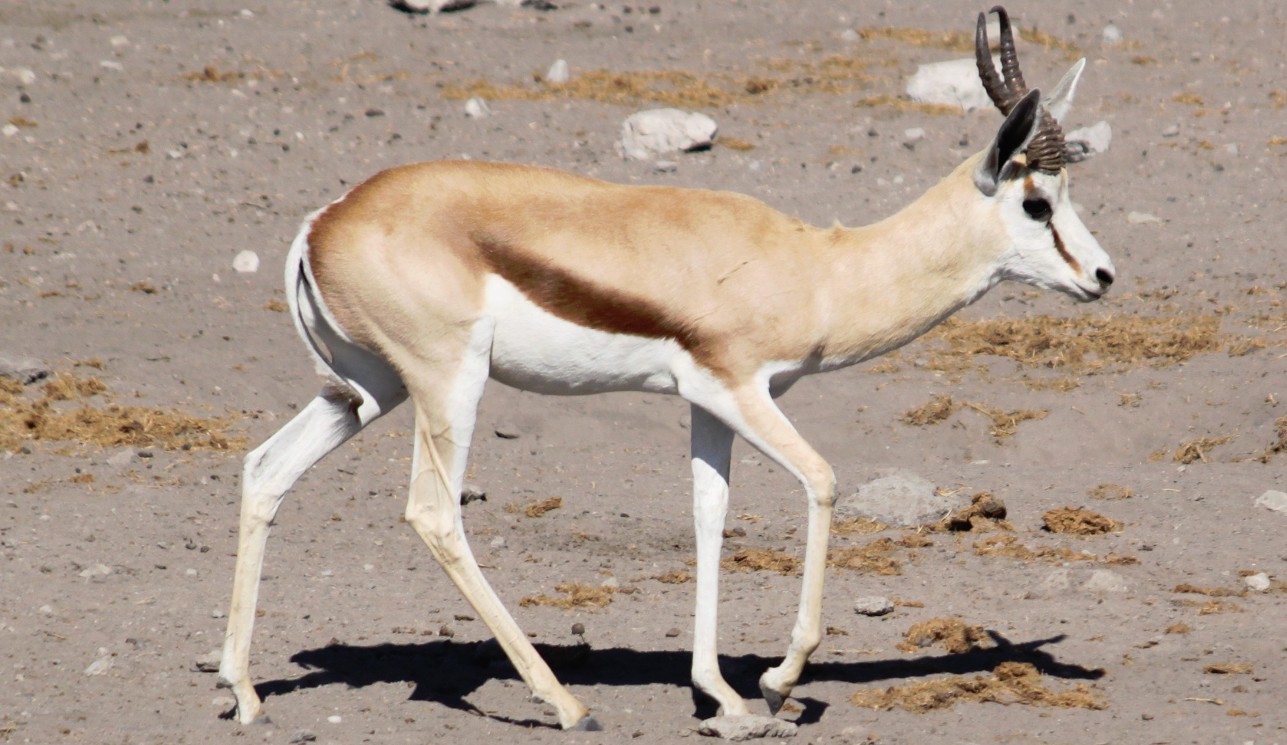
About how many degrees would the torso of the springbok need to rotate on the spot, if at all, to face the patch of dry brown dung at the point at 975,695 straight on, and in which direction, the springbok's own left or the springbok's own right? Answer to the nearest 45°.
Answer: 0° — it already faces it

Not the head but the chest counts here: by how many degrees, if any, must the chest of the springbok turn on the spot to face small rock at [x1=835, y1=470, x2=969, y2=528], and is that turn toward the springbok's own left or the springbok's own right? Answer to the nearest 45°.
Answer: approximately 45° to the springbok's own left

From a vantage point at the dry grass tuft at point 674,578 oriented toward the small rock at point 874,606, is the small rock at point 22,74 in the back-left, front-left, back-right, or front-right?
back-left

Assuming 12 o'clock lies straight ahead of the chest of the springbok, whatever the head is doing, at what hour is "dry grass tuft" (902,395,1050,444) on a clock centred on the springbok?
The dry grass tuft is roughly at 10 o'clock from the springbok.

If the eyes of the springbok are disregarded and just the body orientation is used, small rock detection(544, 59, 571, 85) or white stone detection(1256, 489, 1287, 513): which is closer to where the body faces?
the white stone

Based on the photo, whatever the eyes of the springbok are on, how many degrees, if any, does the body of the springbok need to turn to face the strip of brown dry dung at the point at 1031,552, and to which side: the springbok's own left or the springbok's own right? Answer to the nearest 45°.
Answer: approximately 45° to the springbok's own left

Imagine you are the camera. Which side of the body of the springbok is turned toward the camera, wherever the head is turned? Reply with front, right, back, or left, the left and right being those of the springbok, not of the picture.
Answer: right

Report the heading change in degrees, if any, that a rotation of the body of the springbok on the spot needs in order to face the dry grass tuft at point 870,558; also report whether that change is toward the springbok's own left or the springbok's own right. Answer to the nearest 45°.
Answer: approximately 45° to the springbok's own left

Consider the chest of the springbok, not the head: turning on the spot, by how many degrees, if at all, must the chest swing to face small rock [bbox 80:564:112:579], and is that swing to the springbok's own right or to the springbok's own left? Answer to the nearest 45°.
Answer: approximately 180°

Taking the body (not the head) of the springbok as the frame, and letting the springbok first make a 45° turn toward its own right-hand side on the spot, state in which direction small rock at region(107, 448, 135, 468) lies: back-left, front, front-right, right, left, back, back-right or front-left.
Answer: back

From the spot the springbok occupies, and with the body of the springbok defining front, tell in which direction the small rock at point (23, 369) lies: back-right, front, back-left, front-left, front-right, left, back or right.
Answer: back-left

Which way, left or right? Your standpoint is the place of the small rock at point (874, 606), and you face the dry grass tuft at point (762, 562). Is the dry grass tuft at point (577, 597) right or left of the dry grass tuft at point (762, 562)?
left

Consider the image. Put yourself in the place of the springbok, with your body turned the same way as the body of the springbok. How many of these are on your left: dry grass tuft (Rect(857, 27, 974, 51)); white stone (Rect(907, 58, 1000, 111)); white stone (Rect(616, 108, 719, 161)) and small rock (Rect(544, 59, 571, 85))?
4

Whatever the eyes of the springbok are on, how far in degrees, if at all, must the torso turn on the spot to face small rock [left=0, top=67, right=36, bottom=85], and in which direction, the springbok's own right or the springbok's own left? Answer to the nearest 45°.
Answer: approximately 135° to the springbok's own left

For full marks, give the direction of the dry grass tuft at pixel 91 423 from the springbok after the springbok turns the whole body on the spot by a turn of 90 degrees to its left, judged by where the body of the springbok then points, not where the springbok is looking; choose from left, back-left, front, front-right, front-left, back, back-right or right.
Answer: front-left
